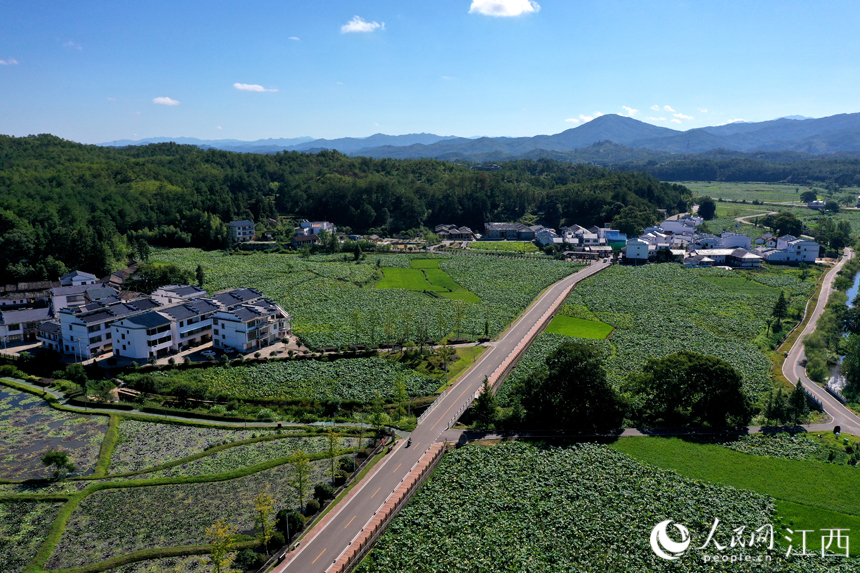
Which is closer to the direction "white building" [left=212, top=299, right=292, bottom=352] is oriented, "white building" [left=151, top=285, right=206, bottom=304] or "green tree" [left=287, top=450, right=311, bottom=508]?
the green tree

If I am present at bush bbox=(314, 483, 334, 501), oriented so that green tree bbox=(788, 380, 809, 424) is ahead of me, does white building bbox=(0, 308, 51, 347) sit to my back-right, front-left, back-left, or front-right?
back-left

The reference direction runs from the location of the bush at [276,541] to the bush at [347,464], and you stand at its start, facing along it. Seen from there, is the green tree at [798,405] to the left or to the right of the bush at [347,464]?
right
